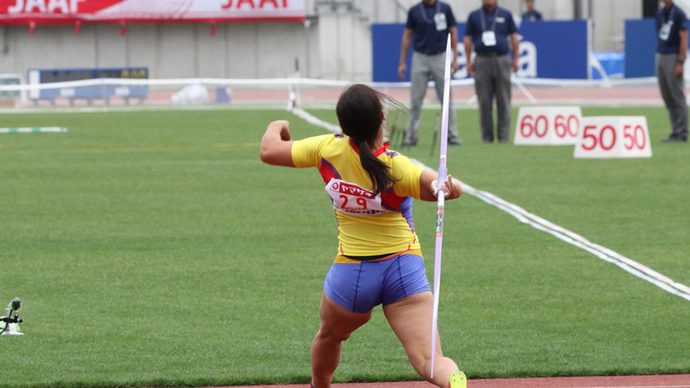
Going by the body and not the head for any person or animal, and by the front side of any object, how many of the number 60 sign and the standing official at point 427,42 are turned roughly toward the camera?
2

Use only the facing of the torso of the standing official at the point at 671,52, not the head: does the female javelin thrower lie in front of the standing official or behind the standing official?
in front

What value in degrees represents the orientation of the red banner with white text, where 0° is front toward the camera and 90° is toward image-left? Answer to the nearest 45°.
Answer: approximately 0°

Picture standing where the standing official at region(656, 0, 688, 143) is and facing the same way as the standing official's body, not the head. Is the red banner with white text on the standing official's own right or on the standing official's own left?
on the standing official's own right

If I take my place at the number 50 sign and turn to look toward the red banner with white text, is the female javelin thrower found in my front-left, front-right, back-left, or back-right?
back-left

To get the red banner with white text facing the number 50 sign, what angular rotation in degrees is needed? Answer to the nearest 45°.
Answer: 0° — it already faces it
